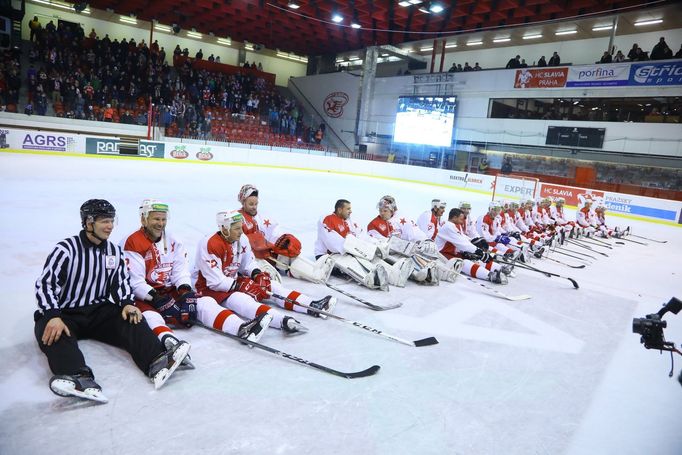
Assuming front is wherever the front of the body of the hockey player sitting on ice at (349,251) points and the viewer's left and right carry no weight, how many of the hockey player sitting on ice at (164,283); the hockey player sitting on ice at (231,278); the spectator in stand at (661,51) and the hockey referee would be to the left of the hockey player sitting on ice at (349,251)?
1

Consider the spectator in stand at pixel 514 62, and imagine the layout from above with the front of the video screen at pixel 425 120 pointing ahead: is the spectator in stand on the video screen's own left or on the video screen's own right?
on the video screen's own left

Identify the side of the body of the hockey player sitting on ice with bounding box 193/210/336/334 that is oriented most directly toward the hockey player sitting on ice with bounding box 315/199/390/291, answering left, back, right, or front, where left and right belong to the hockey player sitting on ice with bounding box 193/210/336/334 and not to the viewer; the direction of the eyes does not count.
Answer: left

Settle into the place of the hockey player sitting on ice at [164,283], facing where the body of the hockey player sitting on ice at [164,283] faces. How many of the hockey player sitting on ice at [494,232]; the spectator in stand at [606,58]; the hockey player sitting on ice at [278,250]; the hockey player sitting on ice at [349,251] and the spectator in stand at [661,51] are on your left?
5

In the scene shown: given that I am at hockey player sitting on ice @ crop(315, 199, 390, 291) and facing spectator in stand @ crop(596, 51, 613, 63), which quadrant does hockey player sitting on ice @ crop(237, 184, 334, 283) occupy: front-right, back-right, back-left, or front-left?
back-left

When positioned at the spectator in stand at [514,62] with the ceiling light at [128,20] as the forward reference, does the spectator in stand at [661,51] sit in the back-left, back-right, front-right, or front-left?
back-left

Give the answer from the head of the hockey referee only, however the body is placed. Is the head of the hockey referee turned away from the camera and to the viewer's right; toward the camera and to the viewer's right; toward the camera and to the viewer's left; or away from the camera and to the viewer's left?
toward the camera and to the viewer's right

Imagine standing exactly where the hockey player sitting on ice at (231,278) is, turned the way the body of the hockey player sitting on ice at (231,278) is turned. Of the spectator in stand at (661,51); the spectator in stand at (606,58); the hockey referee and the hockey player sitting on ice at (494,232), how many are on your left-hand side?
3

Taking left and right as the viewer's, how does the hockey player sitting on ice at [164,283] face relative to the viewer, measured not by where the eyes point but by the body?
facing the viewer and to the right of the viewer

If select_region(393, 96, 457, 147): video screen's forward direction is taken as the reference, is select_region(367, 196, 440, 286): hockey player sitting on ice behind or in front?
in front

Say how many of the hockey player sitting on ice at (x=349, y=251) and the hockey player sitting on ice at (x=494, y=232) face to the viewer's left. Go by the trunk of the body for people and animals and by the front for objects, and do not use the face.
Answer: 0

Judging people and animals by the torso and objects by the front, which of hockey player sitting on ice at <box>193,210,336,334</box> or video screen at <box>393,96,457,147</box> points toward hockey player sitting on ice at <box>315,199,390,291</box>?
the video screen
